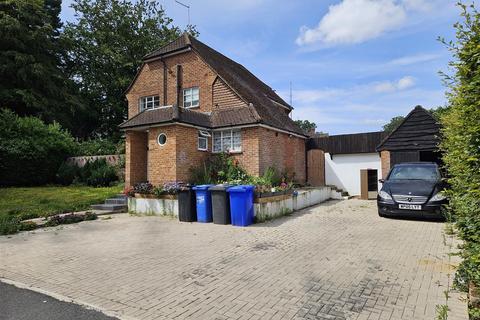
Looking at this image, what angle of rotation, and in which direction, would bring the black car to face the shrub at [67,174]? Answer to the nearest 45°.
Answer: approximately 90° to its right

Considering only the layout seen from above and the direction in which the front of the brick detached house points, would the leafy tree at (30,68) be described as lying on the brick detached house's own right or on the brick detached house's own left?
on the brick detached house's own right

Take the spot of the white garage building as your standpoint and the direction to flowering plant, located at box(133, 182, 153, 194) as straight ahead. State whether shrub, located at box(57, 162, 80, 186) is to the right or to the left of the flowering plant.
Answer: right

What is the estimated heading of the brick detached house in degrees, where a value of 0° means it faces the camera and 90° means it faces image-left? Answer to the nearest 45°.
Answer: approximately 45°

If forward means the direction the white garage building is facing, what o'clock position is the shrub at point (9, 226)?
The shrub is roughly at 1 o'clock from the white garage building.

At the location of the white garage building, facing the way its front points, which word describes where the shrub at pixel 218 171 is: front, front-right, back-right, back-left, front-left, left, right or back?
front-right

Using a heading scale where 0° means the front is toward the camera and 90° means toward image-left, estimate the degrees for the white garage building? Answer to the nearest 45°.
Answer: approximately 0°
